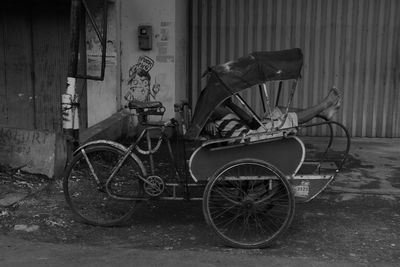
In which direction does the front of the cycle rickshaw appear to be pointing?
to the viewer's right

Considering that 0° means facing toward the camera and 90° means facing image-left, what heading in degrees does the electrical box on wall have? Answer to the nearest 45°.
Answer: approximately 0°

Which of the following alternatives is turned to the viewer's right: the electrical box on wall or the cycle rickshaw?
the cycle rickshaw

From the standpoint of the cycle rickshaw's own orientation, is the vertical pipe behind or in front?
behind

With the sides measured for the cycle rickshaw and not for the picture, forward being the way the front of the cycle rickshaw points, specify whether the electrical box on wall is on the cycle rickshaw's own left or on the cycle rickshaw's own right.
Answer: on the cycle rickshaw's own left

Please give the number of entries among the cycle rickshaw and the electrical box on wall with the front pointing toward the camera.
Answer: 1

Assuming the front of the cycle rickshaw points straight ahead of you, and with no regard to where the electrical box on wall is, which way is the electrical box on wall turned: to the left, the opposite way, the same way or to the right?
to the right
